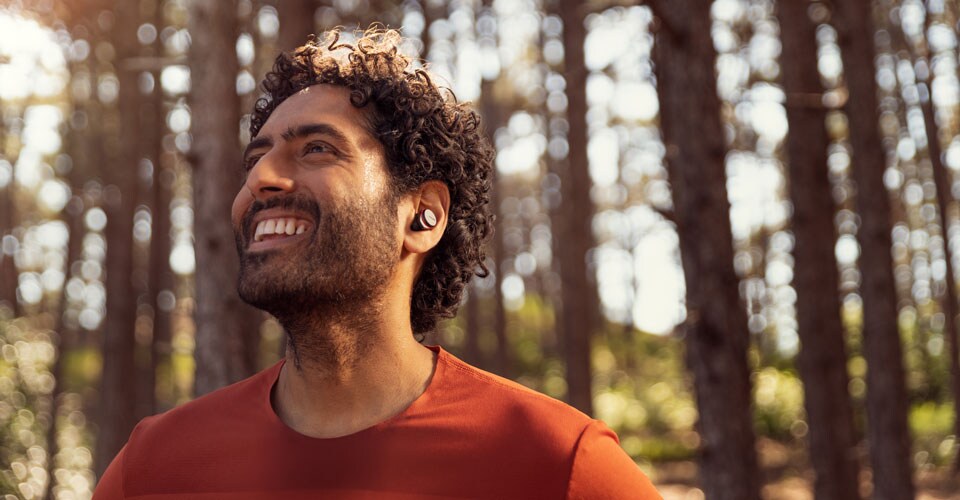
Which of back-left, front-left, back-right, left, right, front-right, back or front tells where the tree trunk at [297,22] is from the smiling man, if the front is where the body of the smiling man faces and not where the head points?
back-right

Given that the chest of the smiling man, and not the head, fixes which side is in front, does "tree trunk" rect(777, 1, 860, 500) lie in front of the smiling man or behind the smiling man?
behind

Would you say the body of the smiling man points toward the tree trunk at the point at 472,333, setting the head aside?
no

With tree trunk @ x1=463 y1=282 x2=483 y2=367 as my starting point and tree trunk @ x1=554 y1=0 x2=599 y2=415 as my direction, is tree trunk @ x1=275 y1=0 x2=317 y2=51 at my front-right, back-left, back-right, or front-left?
front-right

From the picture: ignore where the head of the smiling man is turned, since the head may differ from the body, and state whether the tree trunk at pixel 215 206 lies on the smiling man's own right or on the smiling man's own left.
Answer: on the smiling man's own right

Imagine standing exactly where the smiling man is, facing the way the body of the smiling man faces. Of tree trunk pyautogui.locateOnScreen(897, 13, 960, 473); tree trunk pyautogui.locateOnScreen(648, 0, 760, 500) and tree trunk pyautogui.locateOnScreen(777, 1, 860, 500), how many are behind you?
3

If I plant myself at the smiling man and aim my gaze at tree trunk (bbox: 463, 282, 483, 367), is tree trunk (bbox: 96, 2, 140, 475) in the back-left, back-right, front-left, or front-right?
front-left

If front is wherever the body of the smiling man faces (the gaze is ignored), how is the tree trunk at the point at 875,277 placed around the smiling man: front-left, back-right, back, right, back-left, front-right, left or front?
back

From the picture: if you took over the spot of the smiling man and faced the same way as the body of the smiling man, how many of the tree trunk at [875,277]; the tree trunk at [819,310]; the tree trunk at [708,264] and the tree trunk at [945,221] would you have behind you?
4

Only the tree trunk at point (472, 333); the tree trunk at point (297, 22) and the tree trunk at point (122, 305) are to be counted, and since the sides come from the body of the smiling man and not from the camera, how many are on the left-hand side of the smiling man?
0

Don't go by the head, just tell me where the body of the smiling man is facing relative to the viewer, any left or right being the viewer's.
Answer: facing the viewer and to the left of the viewer

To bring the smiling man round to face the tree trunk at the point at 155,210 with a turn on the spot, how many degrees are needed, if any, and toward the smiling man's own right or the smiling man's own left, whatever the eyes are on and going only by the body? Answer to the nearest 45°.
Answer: approximately 135° to the smiling man's own right

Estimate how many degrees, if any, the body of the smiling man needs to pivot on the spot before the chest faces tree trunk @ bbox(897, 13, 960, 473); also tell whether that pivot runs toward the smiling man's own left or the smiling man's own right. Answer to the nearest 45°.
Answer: approximately 180°

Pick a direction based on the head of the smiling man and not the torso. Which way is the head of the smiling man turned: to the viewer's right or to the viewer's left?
to the viewer's left

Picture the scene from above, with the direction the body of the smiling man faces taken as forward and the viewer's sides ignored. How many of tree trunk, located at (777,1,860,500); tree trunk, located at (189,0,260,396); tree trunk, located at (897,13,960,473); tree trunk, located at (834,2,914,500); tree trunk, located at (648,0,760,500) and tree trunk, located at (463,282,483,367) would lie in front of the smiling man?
0

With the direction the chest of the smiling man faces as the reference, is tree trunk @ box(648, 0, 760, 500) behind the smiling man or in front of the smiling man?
behind
